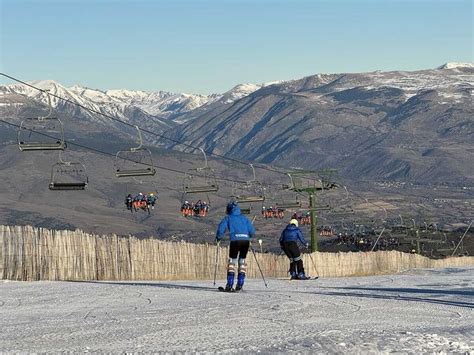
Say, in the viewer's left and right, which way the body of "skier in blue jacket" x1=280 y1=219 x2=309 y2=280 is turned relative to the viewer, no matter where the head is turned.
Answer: facing away from the viewer and to the right of the viewer

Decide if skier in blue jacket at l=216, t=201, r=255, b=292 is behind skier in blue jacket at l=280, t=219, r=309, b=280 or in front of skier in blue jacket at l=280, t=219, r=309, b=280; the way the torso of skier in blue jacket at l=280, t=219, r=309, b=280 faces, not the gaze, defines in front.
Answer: behind
